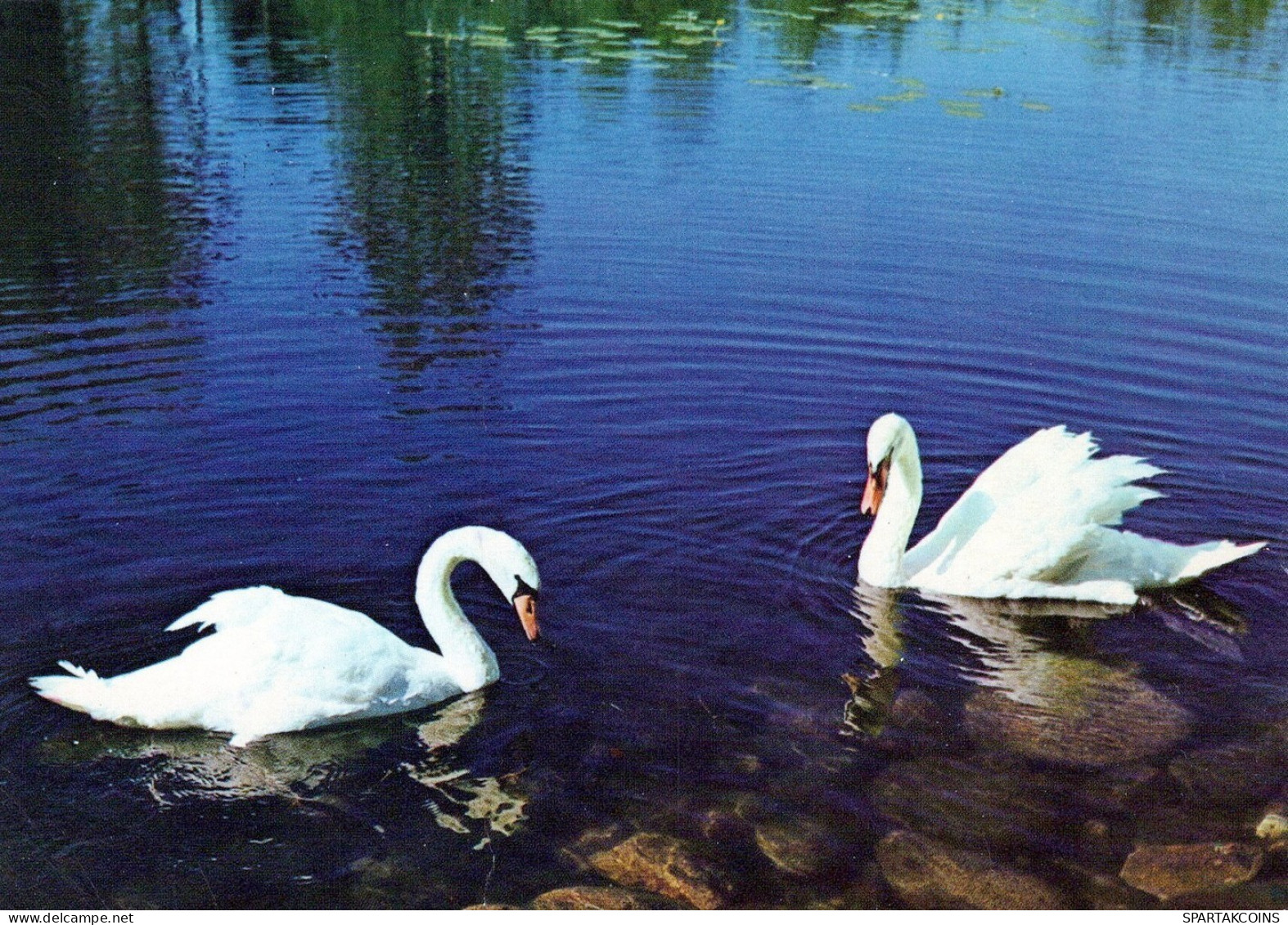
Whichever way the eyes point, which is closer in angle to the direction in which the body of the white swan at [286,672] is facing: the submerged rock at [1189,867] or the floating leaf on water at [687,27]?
the submerged rock

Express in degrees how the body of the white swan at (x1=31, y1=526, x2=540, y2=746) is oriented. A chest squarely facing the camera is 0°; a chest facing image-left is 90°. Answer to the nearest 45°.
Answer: approximately 270°

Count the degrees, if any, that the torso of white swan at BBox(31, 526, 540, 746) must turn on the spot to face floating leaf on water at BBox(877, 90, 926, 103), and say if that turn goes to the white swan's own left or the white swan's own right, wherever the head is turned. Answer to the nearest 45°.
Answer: approximately 45° to the white swan's own left

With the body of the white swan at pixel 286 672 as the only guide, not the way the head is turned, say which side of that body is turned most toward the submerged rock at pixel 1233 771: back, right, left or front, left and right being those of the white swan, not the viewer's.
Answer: front

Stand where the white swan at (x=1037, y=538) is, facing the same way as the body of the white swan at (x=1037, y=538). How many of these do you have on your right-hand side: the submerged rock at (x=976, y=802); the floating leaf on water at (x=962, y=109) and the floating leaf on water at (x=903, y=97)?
2

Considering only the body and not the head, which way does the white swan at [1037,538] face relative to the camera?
to the viewer's left

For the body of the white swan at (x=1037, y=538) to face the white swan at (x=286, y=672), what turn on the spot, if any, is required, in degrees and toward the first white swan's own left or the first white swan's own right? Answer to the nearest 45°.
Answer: approximately 45° to the first white swan's own left

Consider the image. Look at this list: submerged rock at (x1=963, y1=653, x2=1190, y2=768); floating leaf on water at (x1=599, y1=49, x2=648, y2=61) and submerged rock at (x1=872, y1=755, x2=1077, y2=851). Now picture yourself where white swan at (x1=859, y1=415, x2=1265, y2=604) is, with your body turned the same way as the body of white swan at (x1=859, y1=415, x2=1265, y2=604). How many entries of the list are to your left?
2

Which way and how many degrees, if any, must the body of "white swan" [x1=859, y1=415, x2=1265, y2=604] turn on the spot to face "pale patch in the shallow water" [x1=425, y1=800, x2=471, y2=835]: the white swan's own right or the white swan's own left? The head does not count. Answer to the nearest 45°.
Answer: approximately 45° to the white swan's own left

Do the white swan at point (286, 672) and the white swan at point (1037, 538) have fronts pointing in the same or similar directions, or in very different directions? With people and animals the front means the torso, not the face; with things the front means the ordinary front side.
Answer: very different directions

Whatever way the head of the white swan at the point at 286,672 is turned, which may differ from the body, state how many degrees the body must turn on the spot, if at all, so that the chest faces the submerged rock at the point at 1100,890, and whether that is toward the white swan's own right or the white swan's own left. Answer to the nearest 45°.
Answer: approximately 45° to the white swan's own right

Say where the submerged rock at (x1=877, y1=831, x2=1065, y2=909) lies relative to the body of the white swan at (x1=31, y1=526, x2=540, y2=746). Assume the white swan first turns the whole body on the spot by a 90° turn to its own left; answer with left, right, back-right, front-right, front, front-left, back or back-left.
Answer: back-right

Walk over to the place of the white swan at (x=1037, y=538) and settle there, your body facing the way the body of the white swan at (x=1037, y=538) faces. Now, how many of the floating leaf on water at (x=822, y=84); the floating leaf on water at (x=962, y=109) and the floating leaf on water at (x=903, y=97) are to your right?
3

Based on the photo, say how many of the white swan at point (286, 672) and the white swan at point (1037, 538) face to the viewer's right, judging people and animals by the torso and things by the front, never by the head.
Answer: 1

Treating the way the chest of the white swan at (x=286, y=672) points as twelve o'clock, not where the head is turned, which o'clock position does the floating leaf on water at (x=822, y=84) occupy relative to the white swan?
The floating leaf on water is roughly at 10 o'clock from the white swan.

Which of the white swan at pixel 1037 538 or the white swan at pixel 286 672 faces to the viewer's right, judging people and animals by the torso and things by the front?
the white swan at pixel 286 672
